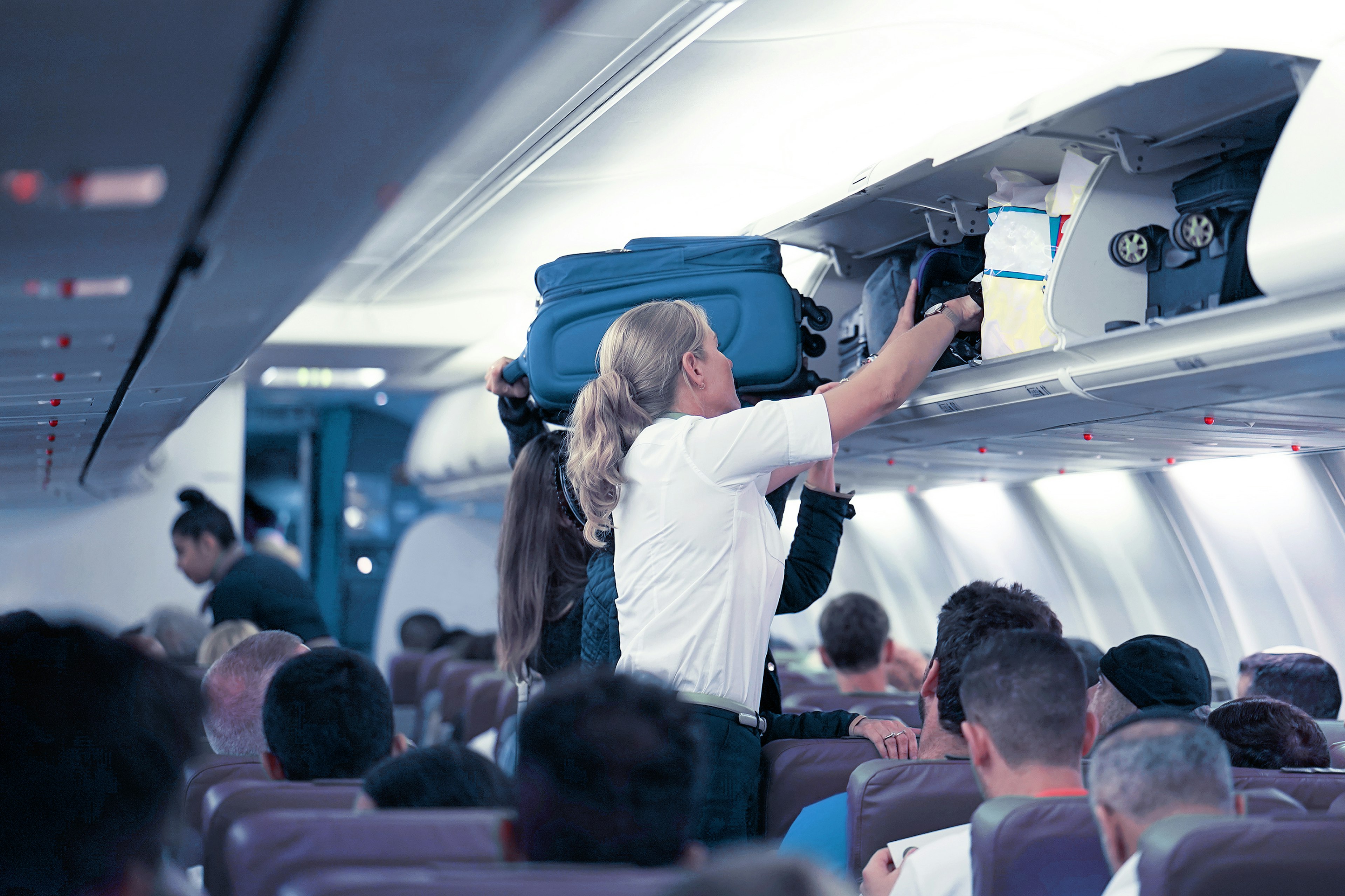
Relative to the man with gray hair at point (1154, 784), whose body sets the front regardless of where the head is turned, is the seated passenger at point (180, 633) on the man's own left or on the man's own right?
on the man's own left

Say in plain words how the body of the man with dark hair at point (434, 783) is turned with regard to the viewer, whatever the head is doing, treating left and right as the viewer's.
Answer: facing away from the viewer

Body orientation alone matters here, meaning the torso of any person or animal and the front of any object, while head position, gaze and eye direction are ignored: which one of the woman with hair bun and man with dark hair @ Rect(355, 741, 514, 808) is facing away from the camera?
the man with dark hair

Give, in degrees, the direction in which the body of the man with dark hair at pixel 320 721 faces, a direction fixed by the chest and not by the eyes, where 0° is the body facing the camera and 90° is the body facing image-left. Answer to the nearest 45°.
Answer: approximately 180°

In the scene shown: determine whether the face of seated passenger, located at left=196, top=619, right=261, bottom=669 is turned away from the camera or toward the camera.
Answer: away from the camera

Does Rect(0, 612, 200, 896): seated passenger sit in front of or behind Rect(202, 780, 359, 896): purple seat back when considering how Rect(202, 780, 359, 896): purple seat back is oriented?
behind

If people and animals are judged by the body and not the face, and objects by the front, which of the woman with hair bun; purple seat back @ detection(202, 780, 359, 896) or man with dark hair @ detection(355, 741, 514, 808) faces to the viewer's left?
the woman with hair bun

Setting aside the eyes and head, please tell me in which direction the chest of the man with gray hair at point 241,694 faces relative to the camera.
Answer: away from the camera

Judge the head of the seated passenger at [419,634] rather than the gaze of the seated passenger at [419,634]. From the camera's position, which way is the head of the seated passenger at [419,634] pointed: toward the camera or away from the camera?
away from the camera

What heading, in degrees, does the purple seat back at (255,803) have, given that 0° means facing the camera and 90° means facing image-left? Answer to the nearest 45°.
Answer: approximately 180°

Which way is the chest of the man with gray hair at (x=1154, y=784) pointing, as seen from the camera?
away from the camera

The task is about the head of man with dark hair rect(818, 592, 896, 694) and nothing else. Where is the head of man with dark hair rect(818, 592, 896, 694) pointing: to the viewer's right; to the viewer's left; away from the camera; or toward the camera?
away from the camera

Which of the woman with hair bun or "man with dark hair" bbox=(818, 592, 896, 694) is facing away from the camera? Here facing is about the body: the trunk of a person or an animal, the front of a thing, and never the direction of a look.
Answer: the man with dark hair
